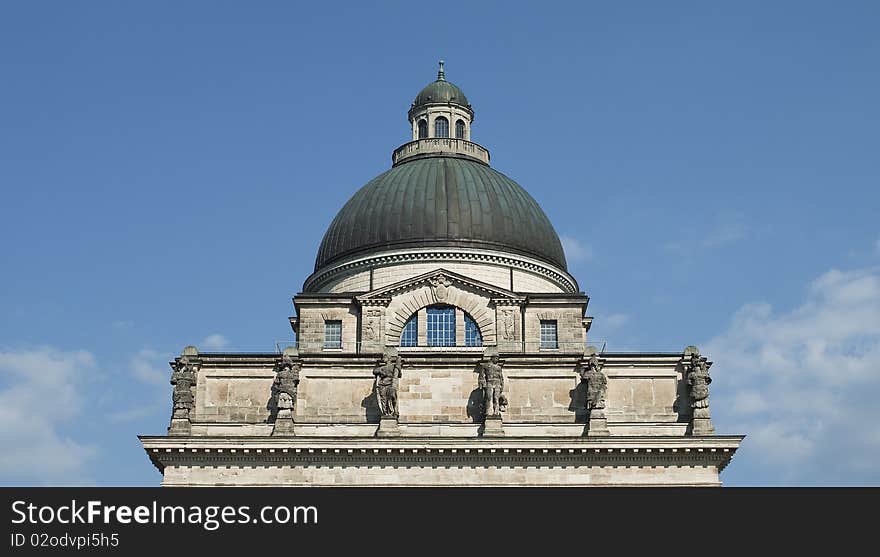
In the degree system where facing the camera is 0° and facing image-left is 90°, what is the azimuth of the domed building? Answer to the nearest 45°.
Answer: approximately 0°
